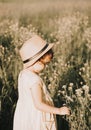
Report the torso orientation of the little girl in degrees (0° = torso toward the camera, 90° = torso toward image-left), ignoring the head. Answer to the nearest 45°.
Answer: approximately 270°

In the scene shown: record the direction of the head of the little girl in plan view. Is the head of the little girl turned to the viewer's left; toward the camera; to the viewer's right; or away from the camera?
to the viewer's right
